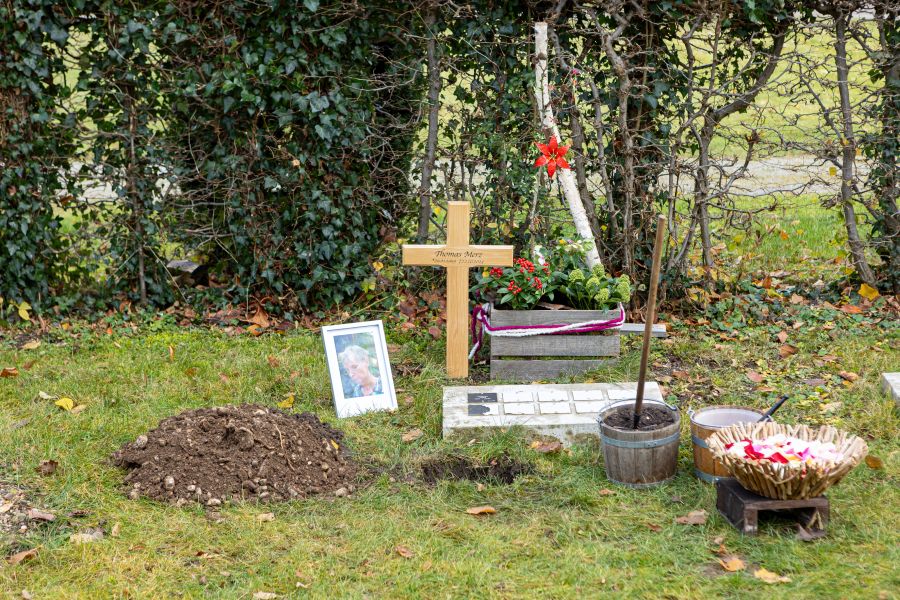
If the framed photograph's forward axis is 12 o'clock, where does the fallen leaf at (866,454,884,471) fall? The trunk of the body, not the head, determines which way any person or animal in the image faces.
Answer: The fallen leaf is roughly at 10 o'clock from the framed photograph.

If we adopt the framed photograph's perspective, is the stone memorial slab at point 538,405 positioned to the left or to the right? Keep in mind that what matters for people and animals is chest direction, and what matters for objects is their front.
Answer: on its left

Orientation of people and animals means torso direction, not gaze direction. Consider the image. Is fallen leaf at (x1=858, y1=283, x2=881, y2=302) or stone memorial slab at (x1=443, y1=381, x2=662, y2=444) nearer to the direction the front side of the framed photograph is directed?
the stone memorial slab

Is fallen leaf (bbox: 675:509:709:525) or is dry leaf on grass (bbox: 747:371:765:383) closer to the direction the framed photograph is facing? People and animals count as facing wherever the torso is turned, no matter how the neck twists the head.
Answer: the fallen leaf

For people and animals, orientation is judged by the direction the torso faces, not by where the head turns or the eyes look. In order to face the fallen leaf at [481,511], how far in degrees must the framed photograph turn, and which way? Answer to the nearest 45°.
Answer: approximately 45° to its left

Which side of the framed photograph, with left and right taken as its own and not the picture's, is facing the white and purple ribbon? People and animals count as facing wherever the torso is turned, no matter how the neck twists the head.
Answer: left

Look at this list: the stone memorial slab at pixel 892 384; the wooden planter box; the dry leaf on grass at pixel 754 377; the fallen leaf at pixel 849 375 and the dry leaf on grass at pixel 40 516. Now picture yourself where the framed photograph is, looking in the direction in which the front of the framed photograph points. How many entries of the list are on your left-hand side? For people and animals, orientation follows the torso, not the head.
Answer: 4

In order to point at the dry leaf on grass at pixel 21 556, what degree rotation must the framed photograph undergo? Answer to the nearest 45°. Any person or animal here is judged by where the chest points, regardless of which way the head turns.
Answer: approximately 45° to its right

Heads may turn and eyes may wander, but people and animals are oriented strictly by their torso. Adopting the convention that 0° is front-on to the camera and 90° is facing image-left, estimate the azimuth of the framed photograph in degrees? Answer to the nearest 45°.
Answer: approximately 0°

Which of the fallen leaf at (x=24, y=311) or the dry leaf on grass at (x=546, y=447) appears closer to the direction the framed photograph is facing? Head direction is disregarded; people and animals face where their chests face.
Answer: the dry leaf on grass

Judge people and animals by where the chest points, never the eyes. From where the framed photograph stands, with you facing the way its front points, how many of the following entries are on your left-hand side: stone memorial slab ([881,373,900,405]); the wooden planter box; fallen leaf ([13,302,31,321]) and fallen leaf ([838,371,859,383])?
3

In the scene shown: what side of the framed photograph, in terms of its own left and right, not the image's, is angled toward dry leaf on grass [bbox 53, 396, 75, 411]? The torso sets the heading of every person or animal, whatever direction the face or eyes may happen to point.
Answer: right

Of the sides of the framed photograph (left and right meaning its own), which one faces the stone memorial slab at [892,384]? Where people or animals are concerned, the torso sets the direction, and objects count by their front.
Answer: left

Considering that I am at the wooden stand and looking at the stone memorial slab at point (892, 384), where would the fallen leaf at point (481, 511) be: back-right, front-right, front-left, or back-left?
back-left

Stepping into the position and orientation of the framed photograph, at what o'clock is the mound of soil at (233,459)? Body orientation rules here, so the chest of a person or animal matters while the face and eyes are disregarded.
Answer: The mound of soil is roughly at 1 o'clock from the framed photograph.
